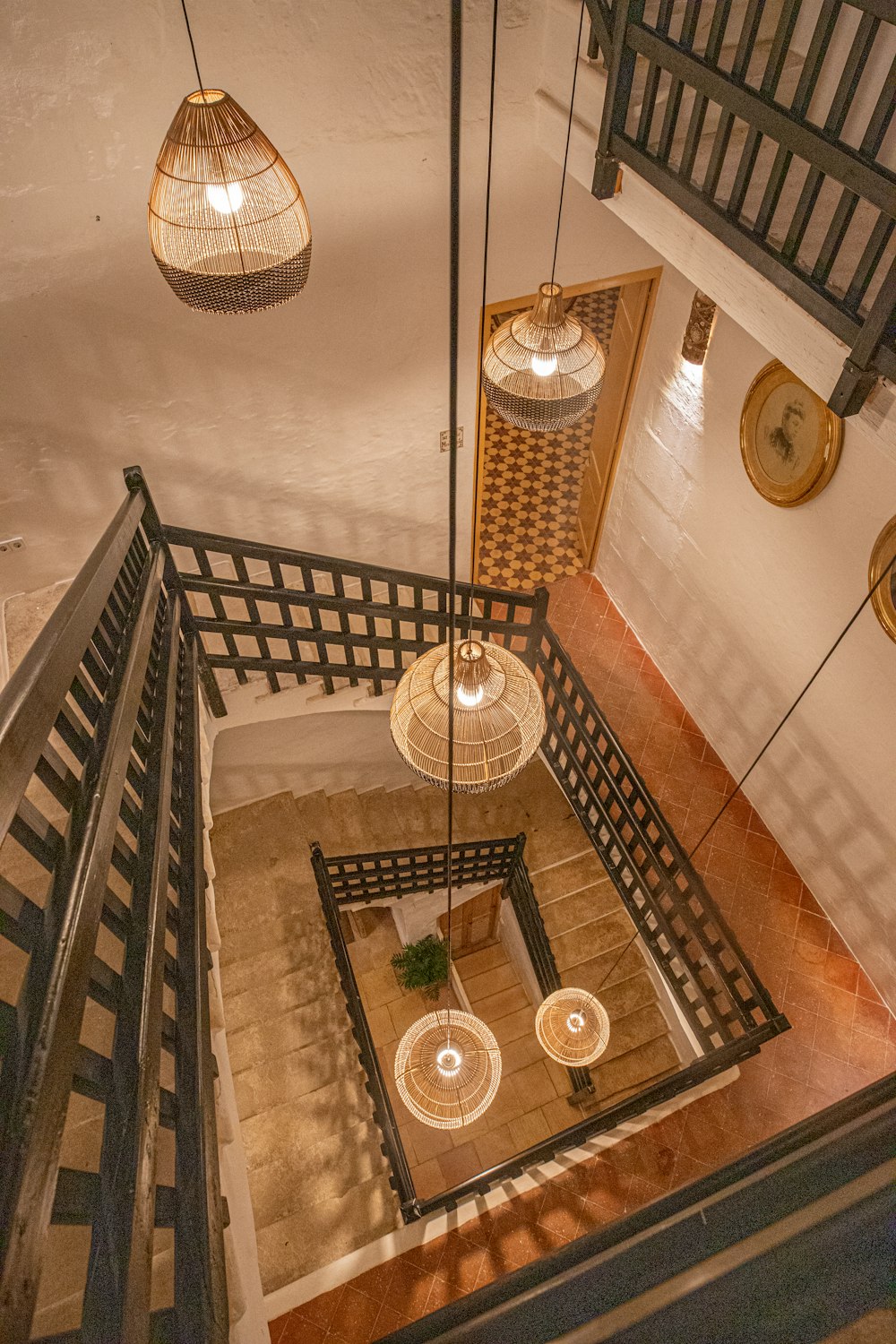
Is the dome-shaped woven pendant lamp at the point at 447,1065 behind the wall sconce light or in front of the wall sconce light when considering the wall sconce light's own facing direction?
in front

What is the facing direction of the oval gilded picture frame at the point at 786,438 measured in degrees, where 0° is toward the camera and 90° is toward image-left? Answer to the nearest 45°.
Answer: approximately 45°

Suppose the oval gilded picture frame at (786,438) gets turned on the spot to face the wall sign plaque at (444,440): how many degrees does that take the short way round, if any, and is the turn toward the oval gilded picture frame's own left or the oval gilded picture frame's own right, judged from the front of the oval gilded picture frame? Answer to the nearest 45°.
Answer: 0° — it already faces it

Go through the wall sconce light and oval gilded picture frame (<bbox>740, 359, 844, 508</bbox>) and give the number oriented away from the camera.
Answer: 0

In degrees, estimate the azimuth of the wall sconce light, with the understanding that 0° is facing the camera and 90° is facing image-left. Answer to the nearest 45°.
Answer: approximately 45°

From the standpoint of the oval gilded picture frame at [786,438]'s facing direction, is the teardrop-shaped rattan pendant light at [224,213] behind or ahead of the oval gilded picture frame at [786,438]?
ahead
